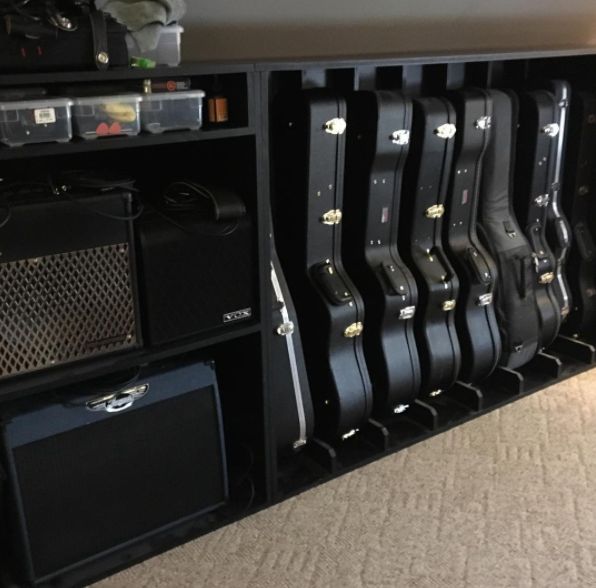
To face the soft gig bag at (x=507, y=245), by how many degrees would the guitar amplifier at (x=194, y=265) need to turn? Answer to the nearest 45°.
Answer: approximately 90° to its left

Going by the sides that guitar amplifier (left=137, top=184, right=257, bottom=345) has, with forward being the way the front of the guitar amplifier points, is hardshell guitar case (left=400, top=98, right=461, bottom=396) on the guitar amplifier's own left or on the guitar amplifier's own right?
on the guitar amplifier's own left

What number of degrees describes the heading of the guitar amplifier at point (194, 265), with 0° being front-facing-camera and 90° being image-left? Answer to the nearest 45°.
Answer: approximately 315°

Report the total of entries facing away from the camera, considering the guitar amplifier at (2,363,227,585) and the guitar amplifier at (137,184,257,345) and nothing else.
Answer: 0
